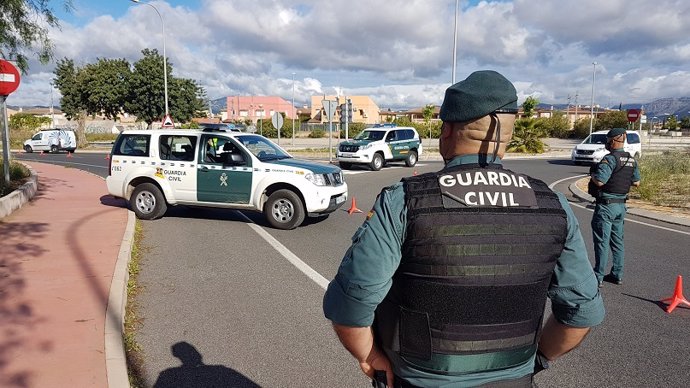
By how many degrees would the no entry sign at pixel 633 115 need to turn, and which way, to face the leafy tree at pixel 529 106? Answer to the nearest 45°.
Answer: approximately 135° to its right

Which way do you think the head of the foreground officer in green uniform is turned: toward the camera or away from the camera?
away from the camera

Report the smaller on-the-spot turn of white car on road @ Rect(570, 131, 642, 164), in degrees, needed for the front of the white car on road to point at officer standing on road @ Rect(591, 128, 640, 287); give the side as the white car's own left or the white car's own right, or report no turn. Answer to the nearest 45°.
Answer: approximately 45° to the white car's own left

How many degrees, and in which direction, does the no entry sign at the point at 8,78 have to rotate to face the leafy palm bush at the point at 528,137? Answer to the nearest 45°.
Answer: approximately 90° to its left

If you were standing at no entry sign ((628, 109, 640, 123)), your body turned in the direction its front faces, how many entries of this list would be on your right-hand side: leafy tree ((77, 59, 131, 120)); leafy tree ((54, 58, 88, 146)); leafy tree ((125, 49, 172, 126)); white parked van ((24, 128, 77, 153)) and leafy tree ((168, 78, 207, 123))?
5

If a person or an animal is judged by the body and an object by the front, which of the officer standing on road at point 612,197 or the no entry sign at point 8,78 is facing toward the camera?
the no entry sign

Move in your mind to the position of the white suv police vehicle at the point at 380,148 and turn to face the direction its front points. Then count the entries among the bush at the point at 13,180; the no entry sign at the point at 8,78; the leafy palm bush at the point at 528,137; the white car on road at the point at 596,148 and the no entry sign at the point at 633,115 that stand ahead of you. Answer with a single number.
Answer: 2

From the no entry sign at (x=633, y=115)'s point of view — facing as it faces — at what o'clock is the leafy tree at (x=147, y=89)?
The leafy tree is roughly at 3 o'clock from the no entry sign.

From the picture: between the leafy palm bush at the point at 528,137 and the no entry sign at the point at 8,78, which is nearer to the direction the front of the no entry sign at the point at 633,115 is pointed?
the no entry sign

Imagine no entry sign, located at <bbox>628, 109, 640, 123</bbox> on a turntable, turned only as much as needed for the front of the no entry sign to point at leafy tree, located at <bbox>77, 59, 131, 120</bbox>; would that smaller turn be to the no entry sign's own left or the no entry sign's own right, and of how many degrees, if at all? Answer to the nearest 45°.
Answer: approximately 90° to the no entry sign's own right

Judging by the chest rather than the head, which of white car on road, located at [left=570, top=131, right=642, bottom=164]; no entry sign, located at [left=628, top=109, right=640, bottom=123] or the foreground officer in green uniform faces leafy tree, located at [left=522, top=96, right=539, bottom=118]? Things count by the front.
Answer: the foreground officer in green uniform

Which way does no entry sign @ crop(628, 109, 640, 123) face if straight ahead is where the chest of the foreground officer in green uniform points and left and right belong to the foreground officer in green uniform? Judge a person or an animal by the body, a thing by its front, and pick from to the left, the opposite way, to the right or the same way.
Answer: the opposite way

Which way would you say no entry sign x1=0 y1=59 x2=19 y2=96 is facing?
toward the camera

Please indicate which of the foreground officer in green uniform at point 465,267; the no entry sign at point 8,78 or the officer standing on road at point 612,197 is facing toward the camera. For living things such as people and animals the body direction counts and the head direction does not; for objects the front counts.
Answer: the no entry sign

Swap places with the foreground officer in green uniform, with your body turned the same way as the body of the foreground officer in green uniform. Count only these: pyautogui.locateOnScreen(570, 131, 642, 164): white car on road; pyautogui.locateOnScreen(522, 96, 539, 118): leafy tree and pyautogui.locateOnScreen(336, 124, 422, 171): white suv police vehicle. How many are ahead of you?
3

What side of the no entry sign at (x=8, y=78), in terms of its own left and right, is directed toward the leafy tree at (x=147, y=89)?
back

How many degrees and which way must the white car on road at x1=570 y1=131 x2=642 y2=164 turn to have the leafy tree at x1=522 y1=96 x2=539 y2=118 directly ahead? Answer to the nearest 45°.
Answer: approximately 90° to its right

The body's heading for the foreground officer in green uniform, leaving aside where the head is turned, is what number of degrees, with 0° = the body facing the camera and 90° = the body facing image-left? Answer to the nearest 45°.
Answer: approximately 180°
